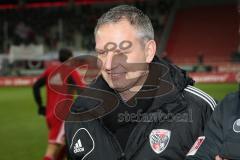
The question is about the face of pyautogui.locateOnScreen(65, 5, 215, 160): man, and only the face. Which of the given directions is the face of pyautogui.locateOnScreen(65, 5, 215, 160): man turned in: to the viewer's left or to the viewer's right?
to the viewer's left

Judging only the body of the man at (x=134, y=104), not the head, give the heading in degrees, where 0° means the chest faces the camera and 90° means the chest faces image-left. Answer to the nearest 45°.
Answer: approximately 45°
